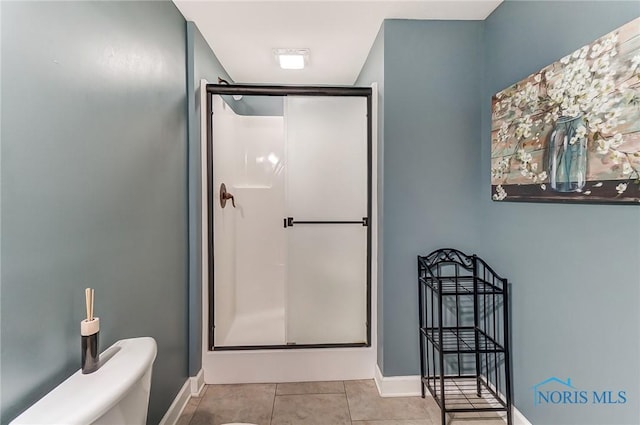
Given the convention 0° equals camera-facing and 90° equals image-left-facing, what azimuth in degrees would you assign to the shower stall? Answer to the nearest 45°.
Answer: approximately 0°

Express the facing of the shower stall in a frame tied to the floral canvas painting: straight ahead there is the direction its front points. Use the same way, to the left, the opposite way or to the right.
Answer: to the left

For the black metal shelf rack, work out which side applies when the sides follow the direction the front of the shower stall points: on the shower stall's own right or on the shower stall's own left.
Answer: on the shower stall's own left

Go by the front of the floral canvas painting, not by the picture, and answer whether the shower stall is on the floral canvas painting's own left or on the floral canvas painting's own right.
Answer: on the floral canvas painting's own right

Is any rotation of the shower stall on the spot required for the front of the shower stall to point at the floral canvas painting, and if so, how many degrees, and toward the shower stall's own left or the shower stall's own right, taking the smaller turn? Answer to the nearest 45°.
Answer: approximately 45° to the shower stall's own left
